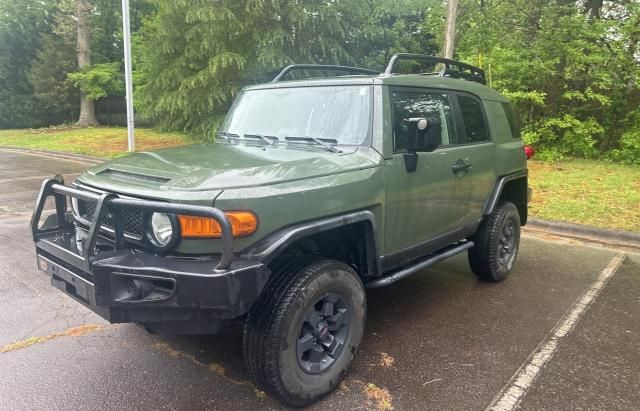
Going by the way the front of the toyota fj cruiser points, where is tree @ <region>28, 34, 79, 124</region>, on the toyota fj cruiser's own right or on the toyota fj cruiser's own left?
on the toyota fj cruiser's own right

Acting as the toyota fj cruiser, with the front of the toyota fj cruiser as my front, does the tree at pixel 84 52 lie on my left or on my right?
on my right

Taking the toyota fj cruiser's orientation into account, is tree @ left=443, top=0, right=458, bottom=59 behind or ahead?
behind

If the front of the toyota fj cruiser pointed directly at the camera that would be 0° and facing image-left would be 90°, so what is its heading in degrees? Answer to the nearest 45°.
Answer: approximately 45°

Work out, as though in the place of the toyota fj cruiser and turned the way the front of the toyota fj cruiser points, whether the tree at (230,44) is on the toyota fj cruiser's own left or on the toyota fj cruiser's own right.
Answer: on the toyota fj cruiser's own right
